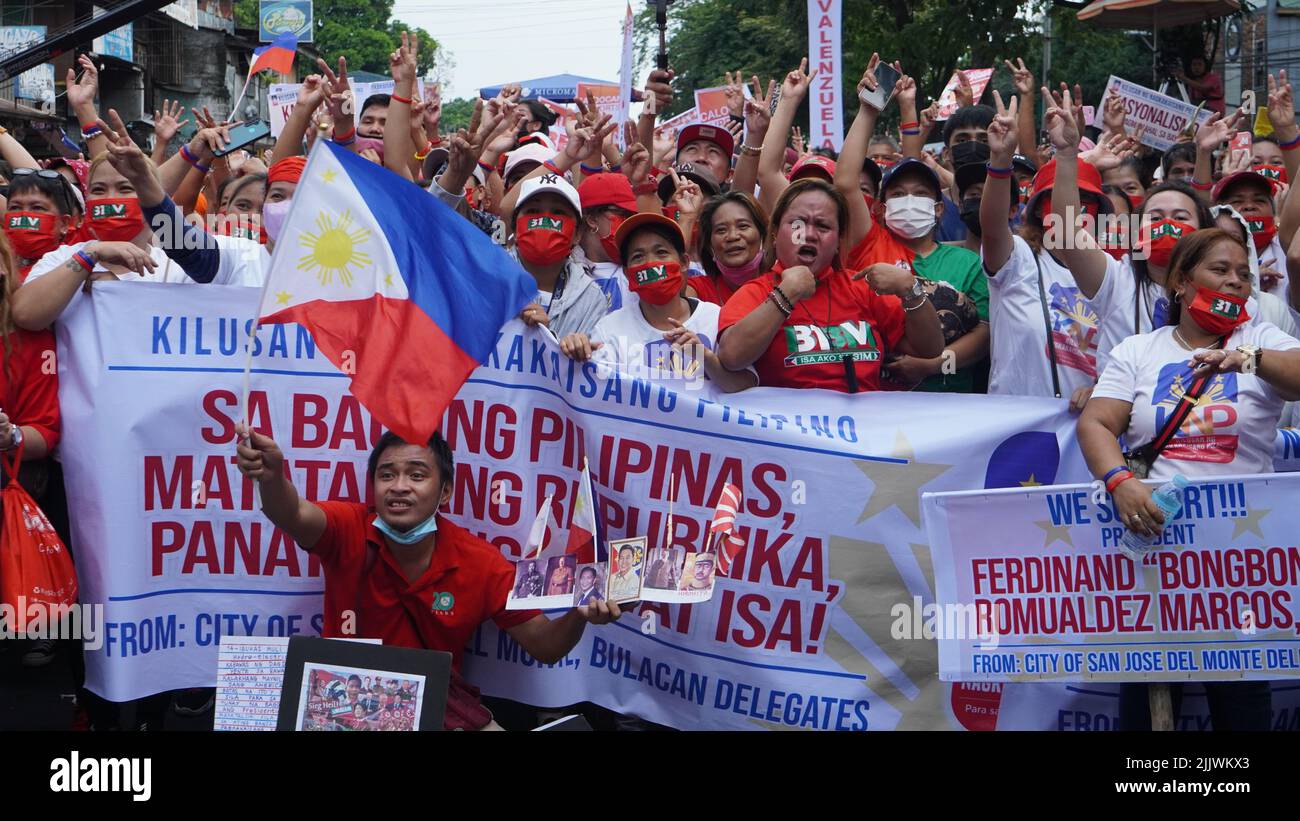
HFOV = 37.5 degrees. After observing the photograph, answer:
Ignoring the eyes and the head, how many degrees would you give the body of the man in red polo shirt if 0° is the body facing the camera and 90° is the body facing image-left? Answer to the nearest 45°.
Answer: approximately 0°

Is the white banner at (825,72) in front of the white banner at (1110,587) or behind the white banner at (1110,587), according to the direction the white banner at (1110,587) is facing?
behind

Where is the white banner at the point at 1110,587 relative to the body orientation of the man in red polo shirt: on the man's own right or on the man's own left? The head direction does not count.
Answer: on the man's own left

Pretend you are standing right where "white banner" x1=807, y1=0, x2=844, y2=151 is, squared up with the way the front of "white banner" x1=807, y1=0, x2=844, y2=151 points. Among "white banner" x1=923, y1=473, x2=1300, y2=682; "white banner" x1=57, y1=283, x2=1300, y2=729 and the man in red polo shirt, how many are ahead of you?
3

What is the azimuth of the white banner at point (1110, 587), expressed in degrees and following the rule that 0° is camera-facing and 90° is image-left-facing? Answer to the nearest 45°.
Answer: approximately 0°

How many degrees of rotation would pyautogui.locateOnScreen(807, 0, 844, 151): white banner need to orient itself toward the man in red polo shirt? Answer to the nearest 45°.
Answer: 0° — it already faces them

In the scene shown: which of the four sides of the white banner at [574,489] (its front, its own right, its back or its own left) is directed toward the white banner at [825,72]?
back

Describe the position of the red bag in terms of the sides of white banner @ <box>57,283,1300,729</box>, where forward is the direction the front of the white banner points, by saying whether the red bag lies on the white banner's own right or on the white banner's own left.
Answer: on the white banner's own right
